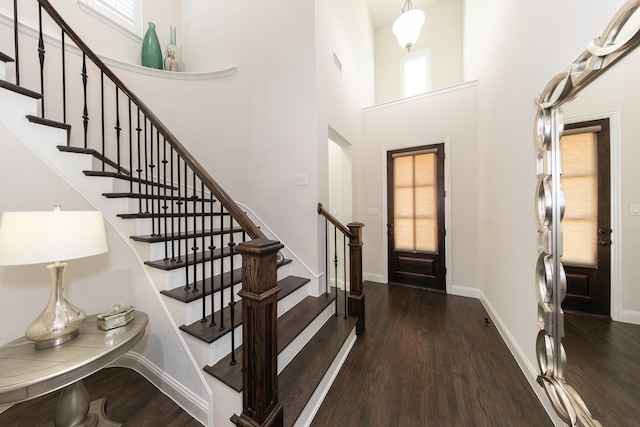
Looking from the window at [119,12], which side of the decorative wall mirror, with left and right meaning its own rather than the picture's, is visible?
front

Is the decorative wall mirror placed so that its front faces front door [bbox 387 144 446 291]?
no

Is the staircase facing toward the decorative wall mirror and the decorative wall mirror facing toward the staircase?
yes

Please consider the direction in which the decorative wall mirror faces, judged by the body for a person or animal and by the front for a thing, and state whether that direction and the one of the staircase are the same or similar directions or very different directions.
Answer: very different directions

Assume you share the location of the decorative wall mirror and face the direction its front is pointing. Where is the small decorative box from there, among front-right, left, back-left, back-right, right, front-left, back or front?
front

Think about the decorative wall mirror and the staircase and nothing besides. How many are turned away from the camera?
0

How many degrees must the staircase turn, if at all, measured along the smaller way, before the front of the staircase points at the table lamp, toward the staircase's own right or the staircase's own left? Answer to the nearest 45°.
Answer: approximately 135° to the staircase's own right

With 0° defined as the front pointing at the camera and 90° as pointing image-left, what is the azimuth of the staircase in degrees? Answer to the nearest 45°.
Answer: approximately 315°

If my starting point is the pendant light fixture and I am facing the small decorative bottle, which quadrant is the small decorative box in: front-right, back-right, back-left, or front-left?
front-left

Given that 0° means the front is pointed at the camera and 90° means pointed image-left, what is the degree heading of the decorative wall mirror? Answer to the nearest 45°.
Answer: approximately 45°

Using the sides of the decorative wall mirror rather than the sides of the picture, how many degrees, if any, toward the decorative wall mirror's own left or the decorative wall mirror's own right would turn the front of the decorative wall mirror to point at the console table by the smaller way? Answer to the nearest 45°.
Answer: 0° — it already faces it

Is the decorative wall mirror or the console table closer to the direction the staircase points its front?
the decorative wall mirror
